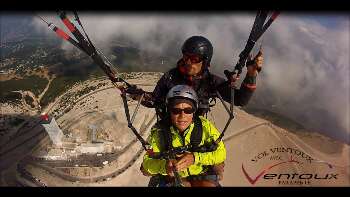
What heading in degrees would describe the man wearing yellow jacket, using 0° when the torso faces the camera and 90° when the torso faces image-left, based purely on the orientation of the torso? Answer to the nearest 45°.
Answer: approximately 0°

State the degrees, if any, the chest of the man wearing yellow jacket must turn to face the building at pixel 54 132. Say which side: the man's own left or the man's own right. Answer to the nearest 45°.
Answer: approximately 135° to the man's own right

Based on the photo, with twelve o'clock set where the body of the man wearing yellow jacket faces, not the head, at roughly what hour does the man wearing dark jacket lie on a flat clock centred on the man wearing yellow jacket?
The man wearing dark jacket is roughly at 6 o'clock from the man wearing yellow jacket.
